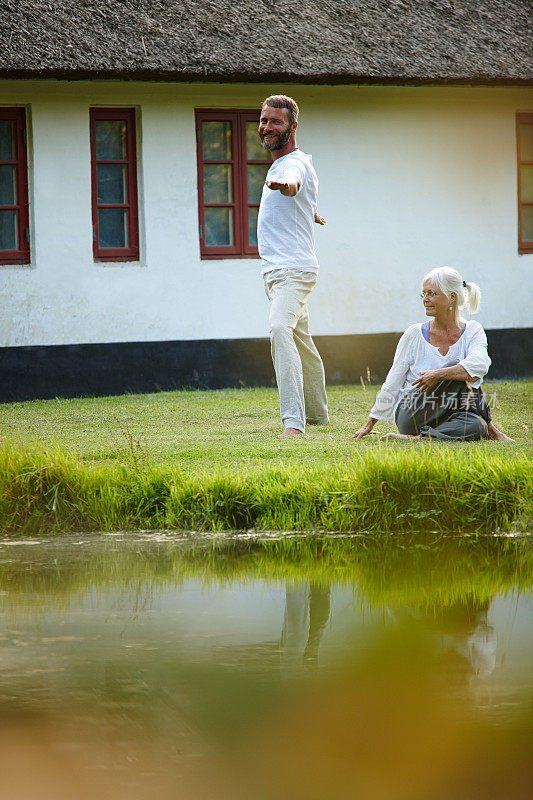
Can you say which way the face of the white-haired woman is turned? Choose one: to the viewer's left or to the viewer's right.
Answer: to the viewer's left

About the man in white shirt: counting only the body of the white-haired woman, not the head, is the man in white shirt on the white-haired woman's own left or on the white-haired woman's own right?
on the white-haired woman's own right

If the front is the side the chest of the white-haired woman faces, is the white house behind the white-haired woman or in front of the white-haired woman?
behind

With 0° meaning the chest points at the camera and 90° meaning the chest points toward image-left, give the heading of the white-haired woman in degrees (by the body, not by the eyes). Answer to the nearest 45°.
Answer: approximately 0°
